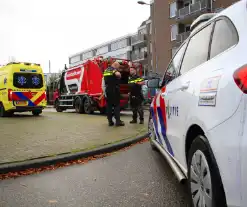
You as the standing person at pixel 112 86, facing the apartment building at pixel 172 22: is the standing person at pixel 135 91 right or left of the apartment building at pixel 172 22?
right

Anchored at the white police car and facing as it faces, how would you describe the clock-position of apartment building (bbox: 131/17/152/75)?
The apartment building is roughly at 1 o'clock from the white police car.

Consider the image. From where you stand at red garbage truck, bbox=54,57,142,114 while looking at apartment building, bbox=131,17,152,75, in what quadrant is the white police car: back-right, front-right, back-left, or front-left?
back-right

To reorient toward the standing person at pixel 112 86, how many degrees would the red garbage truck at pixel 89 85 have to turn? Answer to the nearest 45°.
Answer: approximately 135° to its left

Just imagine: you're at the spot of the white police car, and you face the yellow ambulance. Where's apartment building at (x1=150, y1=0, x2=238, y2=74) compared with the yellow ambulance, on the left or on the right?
right

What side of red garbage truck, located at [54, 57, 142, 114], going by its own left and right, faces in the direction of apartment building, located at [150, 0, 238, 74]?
right

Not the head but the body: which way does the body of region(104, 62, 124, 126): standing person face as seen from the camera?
to the viewer's right
